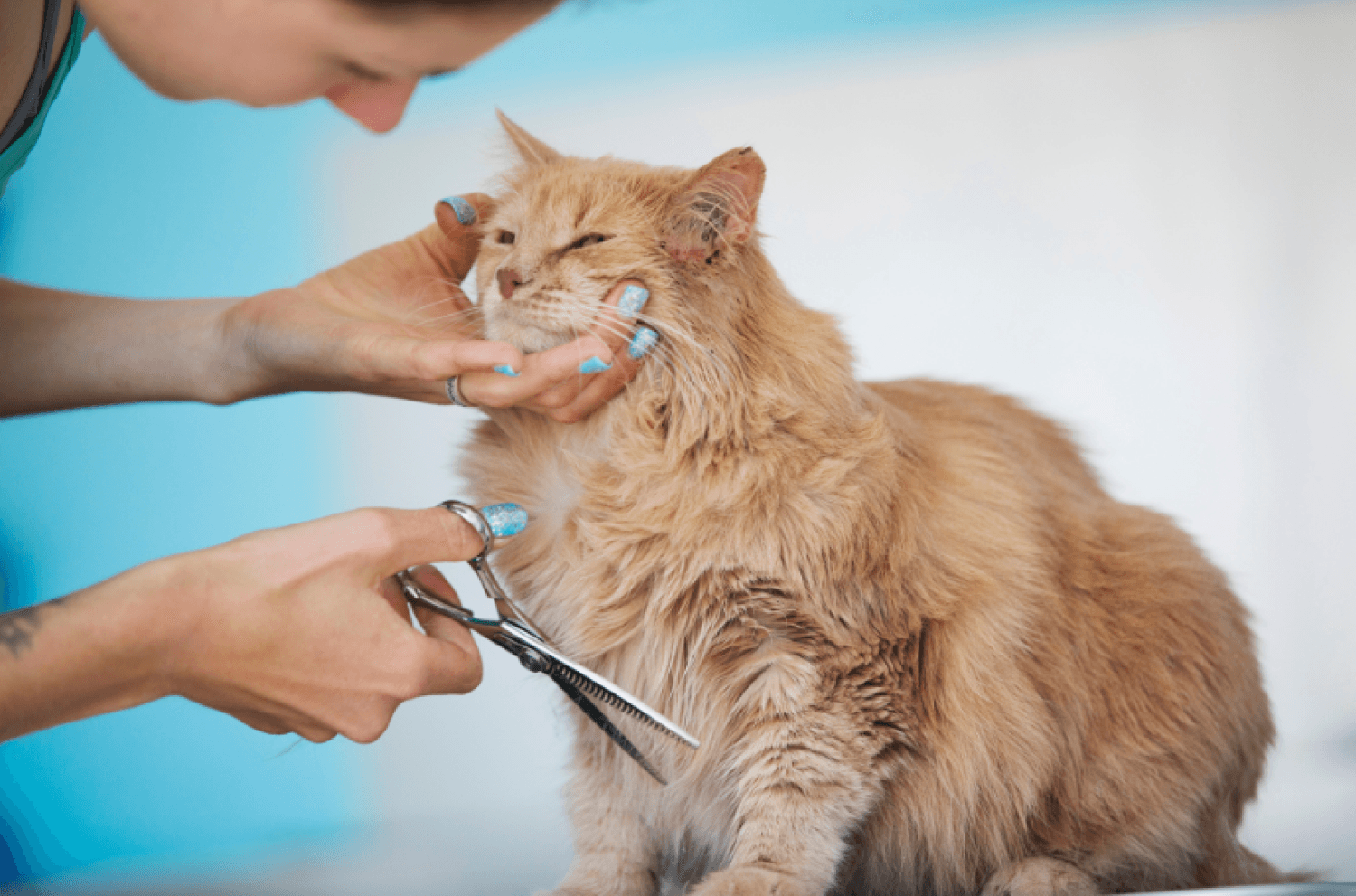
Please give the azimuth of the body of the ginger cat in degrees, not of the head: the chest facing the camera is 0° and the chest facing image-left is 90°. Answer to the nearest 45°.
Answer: approximately 45°
